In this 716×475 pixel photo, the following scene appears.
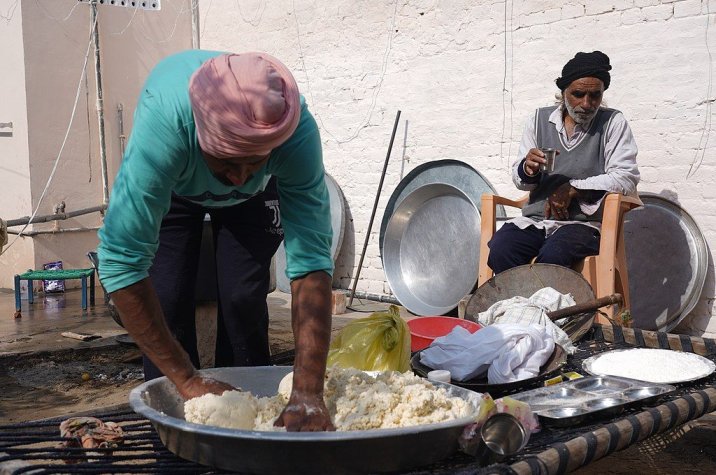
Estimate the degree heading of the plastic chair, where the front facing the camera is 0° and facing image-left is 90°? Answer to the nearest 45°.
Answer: approximately 45°

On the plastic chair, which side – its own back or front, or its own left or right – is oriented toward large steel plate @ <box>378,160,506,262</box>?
right

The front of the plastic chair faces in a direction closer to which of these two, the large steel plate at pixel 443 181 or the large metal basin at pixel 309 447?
the large metal basin

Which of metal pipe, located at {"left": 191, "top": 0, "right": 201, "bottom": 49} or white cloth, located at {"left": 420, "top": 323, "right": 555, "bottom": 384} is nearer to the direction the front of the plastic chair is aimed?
the white cloth

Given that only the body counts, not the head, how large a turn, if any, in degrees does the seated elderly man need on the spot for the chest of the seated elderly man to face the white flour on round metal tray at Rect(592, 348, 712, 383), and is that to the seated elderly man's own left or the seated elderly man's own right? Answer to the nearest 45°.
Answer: approximately 45° to the seated elderly man's own left

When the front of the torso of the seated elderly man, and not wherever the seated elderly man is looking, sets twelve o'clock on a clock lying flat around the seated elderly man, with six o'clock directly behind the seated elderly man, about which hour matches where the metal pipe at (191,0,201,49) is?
The metal pipe is roughly at 3 o'clock from the seated elderly man.

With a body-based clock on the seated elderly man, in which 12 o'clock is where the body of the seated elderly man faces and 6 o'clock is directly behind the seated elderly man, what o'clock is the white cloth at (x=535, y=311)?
The white cloth is roughly at 11 o'clock from the seated elderly man.

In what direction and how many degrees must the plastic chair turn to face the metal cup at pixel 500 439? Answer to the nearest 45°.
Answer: approximately 45° to its left

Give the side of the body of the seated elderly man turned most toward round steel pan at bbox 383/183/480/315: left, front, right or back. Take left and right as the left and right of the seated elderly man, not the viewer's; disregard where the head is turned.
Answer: right
